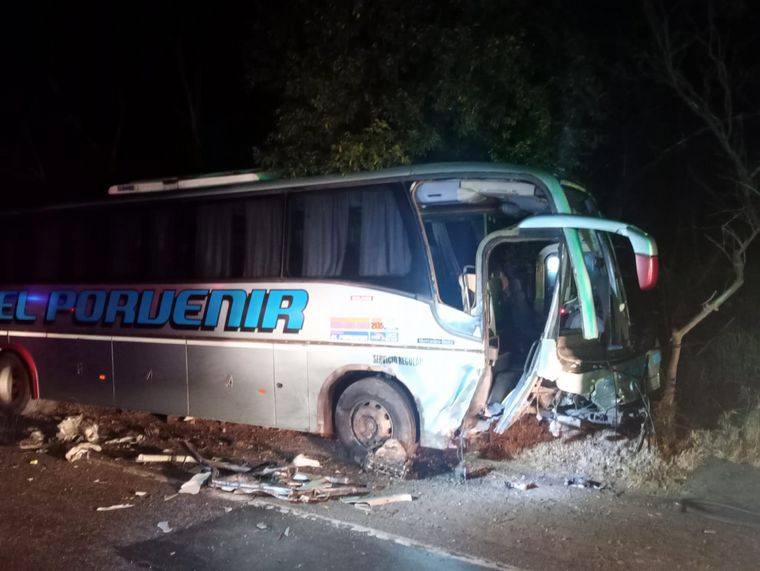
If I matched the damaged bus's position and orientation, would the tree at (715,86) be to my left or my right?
on my left

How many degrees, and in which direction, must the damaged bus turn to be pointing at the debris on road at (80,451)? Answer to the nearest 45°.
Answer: approximately 135° to its right

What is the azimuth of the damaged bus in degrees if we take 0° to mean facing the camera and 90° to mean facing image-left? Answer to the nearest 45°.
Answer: approximately 315°

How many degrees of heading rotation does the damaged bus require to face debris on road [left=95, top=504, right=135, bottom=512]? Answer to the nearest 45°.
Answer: approximately 90° to its right

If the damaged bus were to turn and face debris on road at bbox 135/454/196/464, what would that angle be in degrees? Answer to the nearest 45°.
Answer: approximately 135° to its right

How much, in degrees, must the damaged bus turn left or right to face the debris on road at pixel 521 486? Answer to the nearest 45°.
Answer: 0° — it already faces it
